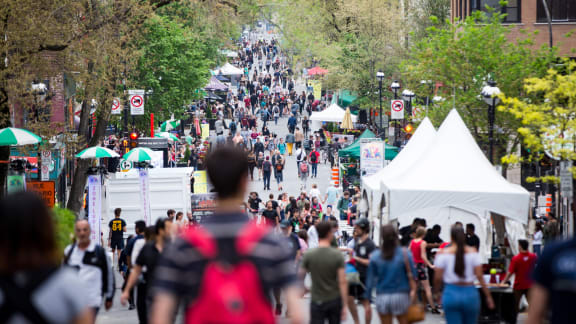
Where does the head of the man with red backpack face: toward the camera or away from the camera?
away from the camera

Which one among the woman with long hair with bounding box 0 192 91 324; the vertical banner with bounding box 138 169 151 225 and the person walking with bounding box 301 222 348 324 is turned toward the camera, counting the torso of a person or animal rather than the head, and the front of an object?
the vertical banner

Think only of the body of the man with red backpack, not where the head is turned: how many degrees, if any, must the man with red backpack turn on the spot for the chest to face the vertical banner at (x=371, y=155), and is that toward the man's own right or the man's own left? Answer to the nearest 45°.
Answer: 0° — they already face it

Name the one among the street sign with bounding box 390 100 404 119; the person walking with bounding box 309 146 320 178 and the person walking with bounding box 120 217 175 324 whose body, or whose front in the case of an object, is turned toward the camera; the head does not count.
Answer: the street sign

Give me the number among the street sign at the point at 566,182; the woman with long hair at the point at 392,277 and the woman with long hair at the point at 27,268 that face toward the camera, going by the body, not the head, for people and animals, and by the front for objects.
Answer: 1

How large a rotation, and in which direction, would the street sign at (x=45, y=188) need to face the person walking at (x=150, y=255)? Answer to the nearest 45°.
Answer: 0° — it already faces them

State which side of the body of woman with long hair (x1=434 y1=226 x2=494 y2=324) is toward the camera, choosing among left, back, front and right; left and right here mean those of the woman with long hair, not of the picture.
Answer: back

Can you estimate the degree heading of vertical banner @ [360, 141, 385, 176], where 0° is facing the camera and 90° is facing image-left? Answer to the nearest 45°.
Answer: approximately 0°

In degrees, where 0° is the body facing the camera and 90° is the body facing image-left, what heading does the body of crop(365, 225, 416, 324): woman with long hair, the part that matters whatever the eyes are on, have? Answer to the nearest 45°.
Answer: approximately 180°

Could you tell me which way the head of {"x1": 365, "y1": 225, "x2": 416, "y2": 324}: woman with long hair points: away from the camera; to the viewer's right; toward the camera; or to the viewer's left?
away from the camera

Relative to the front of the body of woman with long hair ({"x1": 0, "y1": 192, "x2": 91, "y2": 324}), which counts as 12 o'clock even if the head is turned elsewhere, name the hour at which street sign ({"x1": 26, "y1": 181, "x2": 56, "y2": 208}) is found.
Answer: The street sign is roughly at 12 o'clock from the woman with long hair.

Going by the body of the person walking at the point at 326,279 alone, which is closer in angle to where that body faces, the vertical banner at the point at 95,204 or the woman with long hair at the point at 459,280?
the vertical banner

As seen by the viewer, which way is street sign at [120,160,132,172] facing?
toward the camera

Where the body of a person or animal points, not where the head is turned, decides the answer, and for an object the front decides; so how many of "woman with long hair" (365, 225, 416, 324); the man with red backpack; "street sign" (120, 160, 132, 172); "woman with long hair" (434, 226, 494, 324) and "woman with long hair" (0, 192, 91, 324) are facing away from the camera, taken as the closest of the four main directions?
4
